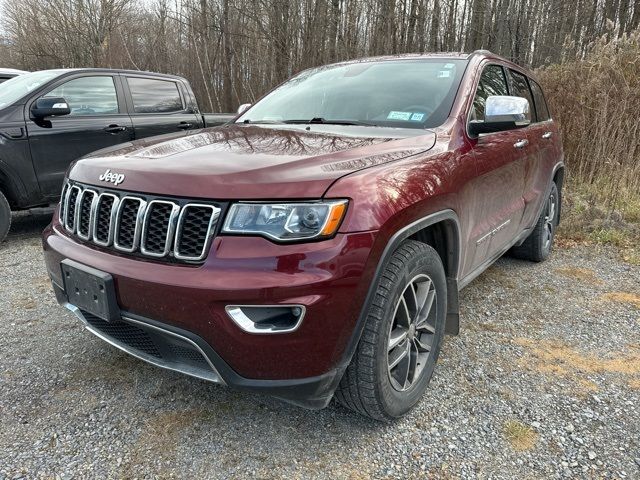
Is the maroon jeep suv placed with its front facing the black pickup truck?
no

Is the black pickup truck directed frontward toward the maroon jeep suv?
no

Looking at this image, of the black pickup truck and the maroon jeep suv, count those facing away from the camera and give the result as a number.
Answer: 0
